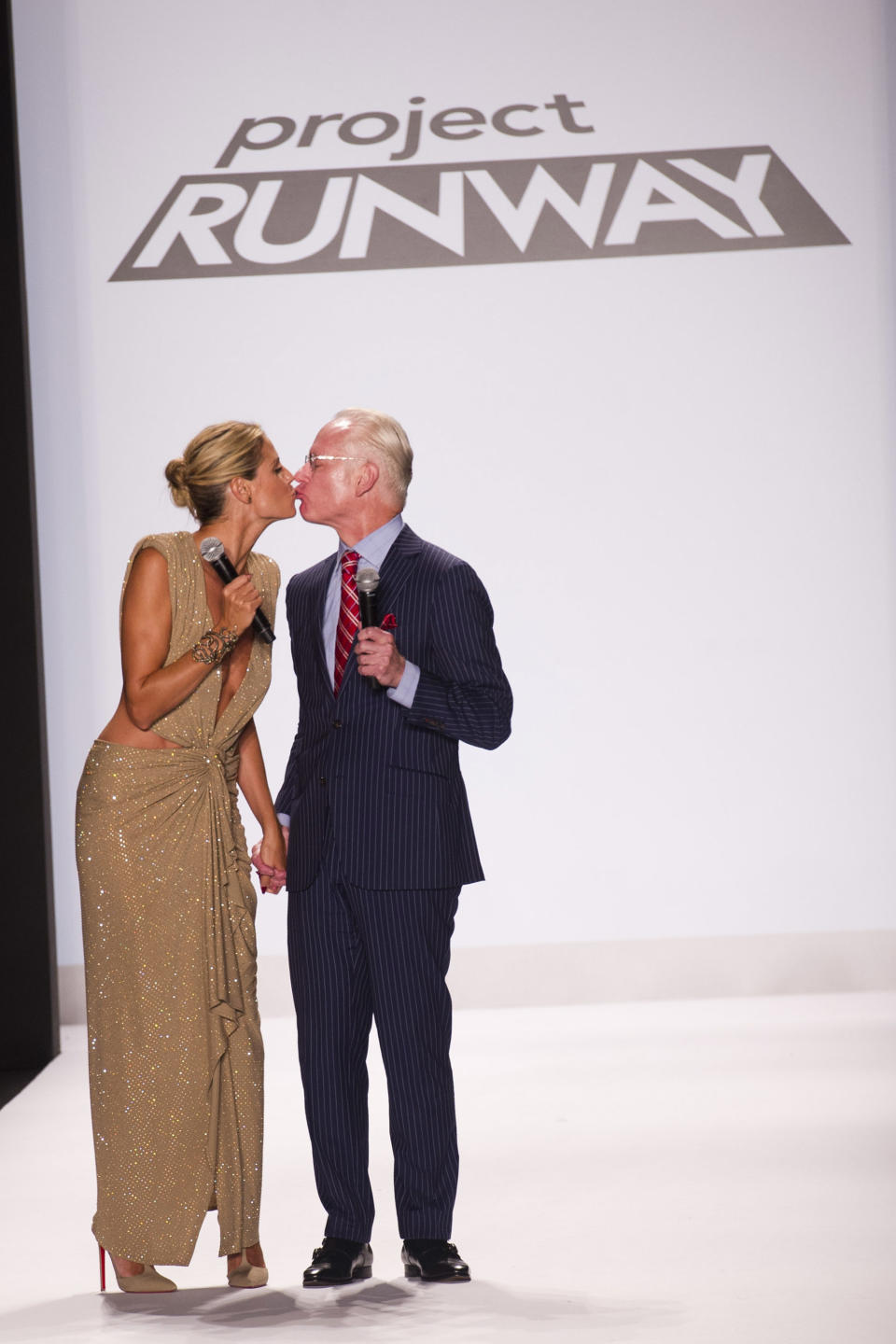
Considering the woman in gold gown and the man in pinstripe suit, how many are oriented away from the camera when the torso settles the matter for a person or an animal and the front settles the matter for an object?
0

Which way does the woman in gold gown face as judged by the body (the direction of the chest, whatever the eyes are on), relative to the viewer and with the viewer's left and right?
facing the viewer and to the right of the viewer

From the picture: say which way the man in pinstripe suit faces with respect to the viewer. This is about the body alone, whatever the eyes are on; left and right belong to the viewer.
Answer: facing the viewer and to the left of the viewer

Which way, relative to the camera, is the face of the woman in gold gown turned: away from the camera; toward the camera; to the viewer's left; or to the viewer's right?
to the viewer's right

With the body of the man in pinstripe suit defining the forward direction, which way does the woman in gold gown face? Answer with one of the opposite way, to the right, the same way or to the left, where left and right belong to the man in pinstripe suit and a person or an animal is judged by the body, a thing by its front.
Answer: to the left
